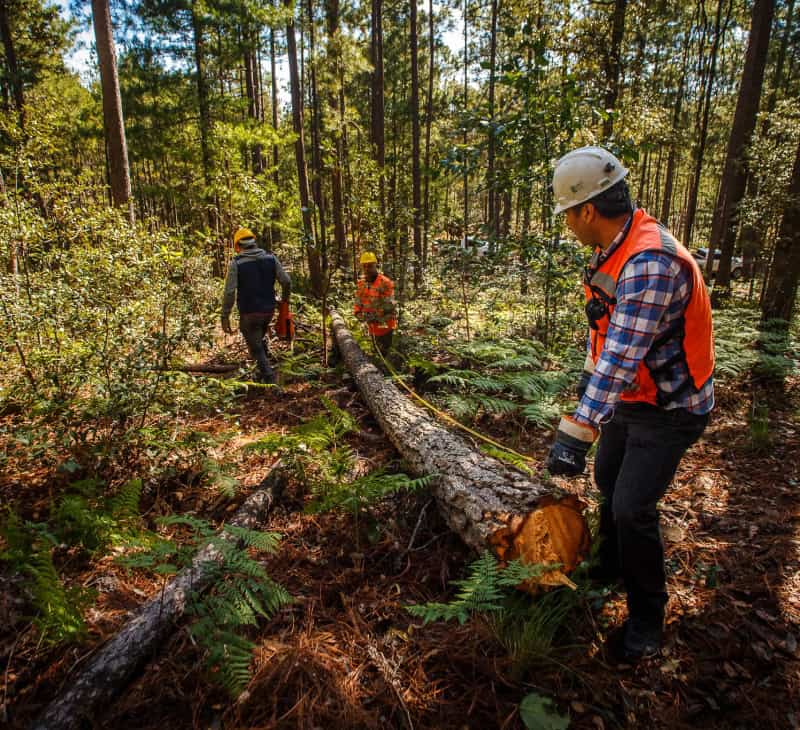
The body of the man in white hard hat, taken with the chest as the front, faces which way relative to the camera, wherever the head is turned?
to the viewer's left

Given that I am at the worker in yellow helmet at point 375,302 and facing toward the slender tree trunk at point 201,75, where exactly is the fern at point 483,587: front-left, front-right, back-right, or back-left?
back-left

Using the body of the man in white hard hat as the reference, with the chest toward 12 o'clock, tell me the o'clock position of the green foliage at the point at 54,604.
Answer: The green foliage is roughly at 11 o'clock from the man in white hard hat.

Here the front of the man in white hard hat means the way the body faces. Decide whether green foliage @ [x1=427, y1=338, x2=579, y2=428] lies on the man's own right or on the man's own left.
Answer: on the man's own right

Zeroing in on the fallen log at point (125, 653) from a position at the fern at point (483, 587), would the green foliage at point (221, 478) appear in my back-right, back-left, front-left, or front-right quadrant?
front-right

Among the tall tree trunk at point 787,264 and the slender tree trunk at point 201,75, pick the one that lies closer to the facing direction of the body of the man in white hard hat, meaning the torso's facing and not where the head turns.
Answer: the slender tree trunk

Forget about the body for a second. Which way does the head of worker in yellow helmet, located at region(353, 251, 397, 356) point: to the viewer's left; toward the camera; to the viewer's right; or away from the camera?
toward the camera

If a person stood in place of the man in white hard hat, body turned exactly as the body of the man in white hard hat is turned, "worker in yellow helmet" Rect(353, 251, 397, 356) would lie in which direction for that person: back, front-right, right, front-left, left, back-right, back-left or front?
front-right

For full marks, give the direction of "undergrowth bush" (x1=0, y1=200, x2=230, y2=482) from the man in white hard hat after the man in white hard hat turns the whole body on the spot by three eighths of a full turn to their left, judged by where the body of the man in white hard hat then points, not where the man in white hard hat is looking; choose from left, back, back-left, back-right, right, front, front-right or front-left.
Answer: back-right

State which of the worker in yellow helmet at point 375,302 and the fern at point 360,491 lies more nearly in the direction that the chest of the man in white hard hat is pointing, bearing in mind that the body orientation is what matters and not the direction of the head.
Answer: the fern

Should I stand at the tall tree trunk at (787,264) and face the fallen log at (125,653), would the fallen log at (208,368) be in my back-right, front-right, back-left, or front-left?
front-right

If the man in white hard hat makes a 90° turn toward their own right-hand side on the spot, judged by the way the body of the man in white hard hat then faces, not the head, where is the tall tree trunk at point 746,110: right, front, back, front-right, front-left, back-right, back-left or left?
front

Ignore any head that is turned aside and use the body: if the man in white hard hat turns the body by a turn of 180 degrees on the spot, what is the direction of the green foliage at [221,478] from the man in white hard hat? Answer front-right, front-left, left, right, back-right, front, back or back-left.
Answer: back

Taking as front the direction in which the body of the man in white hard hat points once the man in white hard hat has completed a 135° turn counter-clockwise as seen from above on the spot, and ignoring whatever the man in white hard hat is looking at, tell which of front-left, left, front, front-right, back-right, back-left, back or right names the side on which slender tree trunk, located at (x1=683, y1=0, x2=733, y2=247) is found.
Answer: back-left
